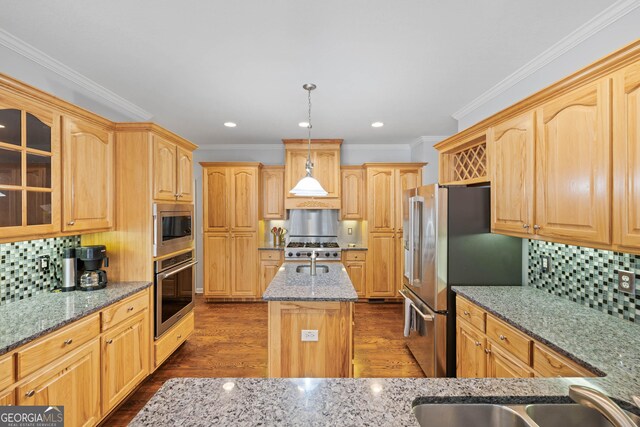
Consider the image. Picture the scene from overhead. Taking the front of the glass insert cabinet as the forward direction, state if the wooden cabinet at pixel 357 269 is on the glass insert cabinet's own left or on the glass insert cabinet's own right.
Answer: on the glass insert cabinet's own left

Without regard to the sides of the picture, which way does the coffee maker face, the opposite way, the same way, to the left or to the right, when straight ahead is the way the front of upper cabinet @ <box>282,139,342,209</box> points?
to the left

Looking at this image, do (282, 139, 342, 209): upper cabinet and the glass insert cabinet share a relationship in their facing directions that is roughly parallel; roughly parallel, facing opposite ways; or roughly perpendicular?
roughly perpendicular

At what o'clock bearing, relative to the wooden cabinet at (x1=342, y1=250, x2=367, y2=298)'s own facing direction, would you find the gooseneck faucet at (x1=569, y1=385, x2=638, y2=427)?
The gooseneck faucet is roughly at 12 o'clock from the wooden cabinet.

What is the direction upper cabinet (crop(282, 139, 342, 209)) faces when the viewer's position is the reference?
facing the viewer

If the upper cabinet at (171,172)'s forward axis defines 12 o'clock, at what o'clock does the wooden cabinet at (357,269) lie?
The wooden cabinet is roughly at 10 o'clock from the upper cabinet.

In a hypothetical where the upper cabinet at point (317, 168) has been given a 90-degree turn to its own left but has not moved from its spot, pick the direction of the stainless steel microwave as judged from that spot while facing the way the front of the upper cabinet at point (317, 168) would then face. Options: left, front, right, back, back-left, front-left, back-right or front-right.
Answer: back-right

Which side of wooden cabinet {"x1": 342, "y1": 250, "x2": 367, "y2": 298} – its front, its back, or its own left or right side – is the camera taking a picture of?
front

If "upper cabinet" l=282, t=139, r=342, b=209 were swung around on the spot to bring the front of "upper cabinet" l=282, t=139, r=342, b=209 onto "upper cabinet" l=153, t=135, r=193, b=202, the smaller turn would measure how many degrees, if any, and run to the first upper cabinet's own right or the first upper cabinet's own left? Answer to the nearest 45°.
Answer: approximately 45° to the first upper cabinet's own right

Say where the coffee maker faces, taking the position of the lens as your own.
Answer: facing the viewer and to the right of the viewer

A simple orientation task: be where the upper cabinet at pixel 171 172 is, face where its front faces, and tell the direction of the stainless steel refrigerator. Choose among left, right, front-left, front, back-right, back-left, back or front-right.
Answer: front

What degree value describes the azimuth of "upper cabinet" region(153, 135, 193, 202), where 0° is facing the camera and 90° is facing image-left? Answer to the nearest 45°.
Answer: approximately 315°

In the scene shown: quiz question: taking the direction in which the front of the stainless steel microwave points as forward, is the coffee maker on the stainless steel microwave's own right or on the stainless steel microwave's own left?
on the stainless steel microwave's own right

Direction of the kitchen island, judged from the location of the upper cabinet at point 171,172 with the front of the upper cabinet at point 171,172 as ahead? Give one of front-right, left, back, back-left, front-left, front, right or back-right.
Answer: front

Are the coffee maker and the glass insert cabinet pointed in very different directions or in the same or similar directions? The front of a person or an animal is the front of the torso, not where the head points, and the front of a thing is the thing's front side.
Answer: same or similar directions

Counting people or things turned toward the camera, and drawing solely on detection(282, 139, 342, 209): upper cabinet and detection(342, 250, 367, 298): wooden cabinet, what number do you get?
2

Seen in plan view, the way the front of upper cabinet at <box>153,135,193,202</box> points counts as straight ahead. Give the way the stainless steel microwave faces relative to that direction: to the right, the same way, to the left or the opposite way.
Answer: the same way
